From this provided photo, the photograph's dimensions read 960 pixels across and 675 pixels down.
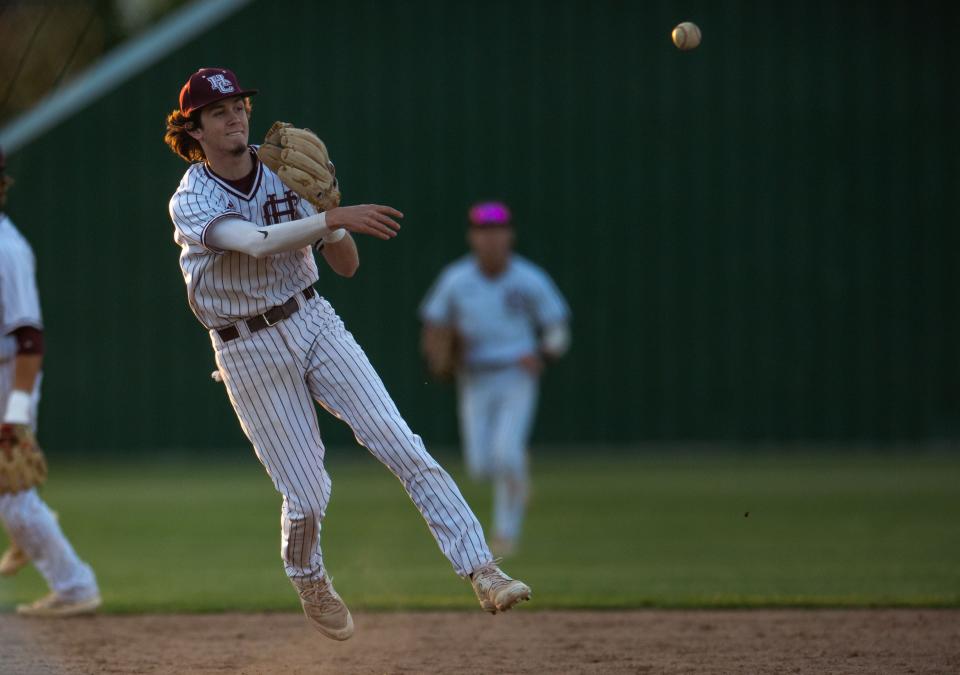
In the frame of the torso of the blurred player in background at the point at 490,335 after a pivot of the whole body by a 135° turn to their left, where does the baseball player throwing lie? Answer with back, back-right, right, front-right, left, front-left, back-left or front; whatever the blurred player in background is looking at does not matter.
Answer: back-right

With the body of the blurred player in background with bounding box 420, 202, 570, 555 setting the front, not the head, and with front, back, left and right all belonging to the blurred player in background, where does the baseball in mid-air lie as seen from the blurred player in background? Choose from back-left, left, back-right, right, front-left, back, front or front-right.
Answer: front

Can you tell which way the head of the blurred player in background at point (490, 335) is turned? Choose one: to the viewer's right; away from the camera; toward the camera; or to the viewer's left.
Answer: toward the camera

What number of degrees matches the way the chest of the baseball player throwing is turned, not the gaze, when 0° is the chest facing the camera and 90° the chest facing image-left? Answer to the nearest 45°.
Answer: approximately 315°

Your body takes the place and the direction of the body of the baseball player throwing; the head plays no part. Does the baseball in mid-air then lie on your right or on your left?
on your left

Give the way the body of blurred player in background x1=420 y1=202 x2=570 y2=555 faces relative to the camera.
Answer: toward the camera
